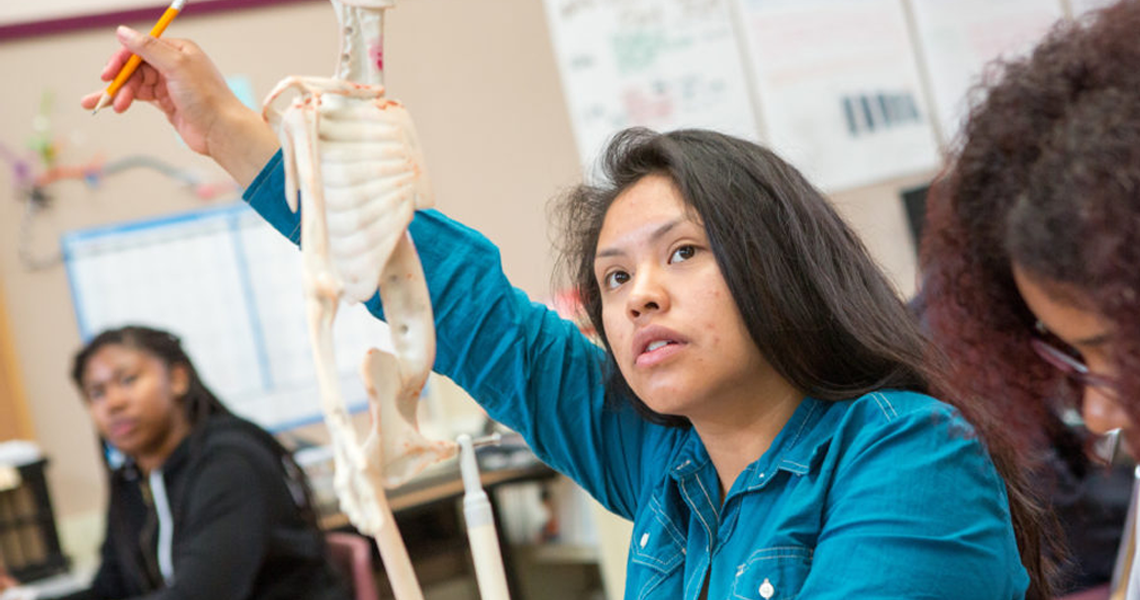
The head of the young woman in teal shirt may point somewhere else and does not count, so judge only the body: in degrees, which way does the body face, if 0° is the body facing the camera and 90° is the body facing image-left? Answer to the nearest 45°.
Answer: approximately 45°

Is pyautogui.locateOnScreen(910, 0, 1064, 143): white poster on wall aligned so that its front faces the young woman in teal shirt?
yes

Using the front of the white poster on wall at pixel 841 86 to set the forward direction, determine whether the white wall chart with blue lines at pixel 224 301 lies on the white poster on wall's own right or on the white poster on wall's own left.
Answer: on the white poster on wall's own right

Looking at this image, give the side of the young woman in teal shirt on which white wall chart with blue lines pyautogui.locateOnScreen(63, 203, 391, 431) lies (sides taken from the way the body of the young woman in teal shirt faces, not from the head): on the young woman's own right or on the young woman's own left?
on the young woman's own right

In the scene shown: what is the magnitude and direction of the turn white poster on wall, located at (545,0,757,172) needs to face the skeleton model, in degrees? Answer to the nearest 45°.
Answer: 0° — it already faces it

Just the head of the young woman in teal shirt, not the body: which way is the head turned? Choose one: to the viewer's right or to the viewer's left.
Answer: to the viewer's left

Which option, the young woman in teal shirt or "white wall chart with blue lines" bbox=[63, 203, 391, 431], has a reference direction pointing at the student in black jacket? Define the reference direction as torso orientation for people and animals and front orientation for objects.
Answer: the white wall chart with blue lines

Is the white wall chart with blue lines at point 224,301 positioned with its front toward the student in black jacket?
yes

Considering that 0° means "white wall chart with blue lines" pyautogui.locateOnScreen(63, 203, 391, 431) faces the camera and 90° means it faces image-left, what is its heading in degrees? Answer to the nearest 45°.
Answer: approximately 0°
